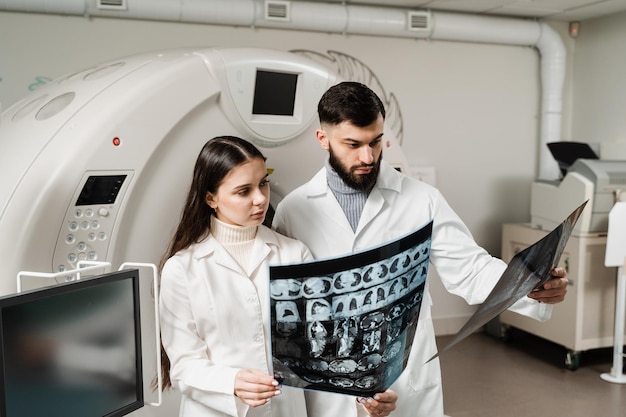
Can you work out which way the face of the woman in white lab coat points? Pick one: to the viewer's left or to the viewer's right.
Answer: to the viewer's right

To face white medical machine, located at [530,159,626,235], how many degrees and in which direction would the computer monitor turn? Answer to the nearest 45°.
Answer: approximately 90° to its left

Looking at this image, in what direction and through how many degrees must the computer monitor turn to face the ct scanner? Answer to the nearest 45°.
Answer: approximately 135° to its left

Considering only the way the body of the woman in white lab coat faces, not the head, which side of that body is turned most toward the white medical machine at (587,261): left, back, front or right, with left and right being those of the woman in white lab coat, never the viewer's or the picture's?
left

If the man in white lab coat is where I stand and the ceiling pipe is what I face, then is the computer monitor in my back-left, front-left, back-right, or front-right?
back-left
